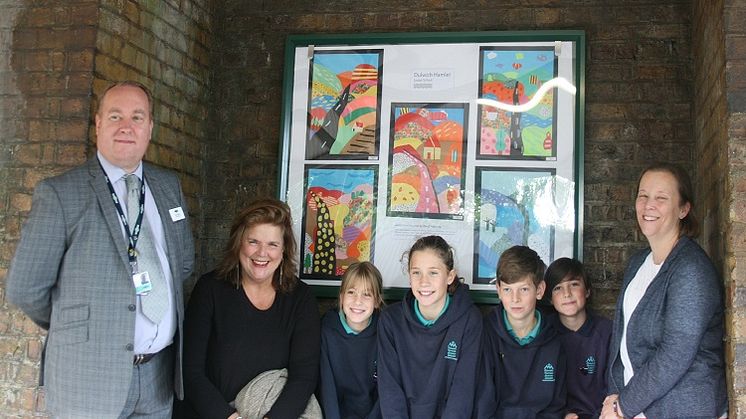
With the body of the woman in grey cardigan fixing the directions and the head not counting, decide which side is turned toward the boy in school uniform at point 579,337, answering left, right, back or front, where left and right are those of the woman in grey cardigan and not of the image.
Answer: right

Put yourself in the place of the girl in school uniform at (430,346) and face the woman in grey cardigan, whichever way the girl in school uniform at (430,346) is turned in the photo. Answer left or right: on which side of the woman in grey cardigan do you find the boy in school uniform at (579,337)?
left

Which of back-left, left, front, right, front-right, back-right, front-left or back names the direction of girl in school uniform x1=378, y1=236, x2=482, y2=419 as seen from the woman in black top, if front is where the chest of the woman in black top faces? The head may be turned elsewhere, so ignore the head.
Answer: left

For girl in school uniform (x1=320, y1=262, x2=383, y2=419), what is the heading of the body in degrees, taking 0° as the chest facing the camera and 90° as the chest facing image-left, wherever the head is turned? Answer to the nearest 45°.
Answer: approximately 0°

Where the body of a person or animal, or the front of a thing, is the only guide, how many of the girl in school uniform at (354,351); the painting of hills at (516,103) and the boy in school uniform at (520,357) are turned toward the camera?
3

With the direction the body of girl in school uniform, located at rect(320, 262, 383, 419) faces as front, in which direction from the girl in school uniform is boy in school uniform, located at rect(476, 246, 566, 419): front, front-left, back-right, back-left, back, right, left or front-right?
left
